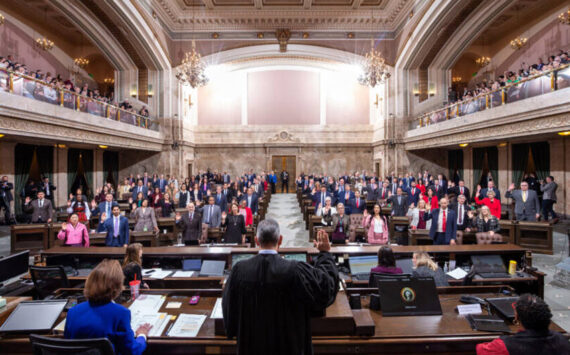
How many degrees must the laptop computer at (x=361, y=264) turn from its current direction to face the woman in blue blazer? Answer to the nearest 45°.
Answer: approximately 45° to its right

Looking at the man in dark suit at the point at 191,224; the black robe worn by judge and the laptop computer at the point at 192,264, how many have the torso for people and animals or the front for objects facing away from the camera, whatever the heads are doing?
1

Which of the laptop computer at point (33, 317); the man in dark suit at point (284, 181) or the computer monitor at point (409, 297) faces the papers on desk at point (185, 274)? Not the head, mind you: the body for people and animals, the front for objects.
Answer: the man in dark suit

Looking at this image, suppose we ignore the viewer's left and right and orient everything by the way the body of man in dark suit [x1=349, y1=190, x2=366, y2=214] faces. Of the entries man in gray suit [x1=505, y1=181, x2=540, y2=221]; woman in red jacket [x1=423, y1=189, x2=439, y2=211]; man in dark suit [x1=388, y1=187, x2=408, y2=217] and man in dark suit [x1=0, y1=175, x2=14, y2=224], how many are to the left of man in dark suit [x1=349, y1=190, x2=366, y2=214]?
3

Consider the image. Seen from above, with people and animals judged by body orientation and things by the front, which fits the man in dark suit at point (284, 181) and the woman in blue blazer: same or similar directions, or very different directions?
very different directions

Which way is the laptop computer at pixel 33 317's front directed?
toward the camera

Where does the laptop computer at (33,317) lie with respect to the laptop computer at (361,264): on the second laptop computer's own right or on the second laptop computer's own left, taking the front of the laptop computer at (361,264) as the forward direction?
on the second laptop computer's own right

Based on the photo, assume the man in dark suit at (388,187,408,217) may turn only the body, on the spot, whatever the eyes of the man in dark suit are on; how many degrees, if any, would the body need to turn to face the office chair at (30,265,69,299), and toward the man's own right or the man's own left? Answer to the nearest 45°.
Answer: approximately 45° to the man's own right

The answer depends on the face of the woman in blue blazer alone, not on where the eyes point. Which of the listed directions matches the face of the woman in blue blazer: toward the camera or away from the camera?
away from the camera

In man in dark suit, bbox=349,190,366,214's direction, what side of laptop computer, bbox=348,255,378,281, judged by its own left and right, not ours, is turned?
back

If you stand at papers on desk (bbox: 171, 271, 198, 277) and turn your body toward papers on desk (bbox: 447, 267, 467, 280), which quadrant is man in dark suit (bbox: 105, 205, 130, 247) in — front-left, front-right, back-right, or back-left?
back-left

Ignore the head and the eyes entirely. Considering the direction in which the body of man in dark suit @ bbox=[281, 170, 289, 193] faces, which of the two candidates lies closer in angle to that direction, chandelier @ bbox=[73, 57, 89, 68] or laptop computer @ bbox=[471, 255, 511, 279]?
the laptop computer

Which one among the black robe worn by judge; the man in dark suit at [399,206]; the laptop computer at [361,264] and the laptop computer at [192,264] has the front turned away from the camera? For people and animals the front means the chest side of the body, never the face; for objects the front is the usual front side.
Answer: the black robe worn by judge

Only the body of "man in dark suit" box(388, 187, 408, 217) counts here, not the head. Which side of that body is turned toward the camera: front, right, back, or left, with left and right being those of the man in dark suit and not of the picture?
front

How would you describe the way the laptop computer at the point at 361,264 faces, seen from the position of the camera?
facing the viewer
